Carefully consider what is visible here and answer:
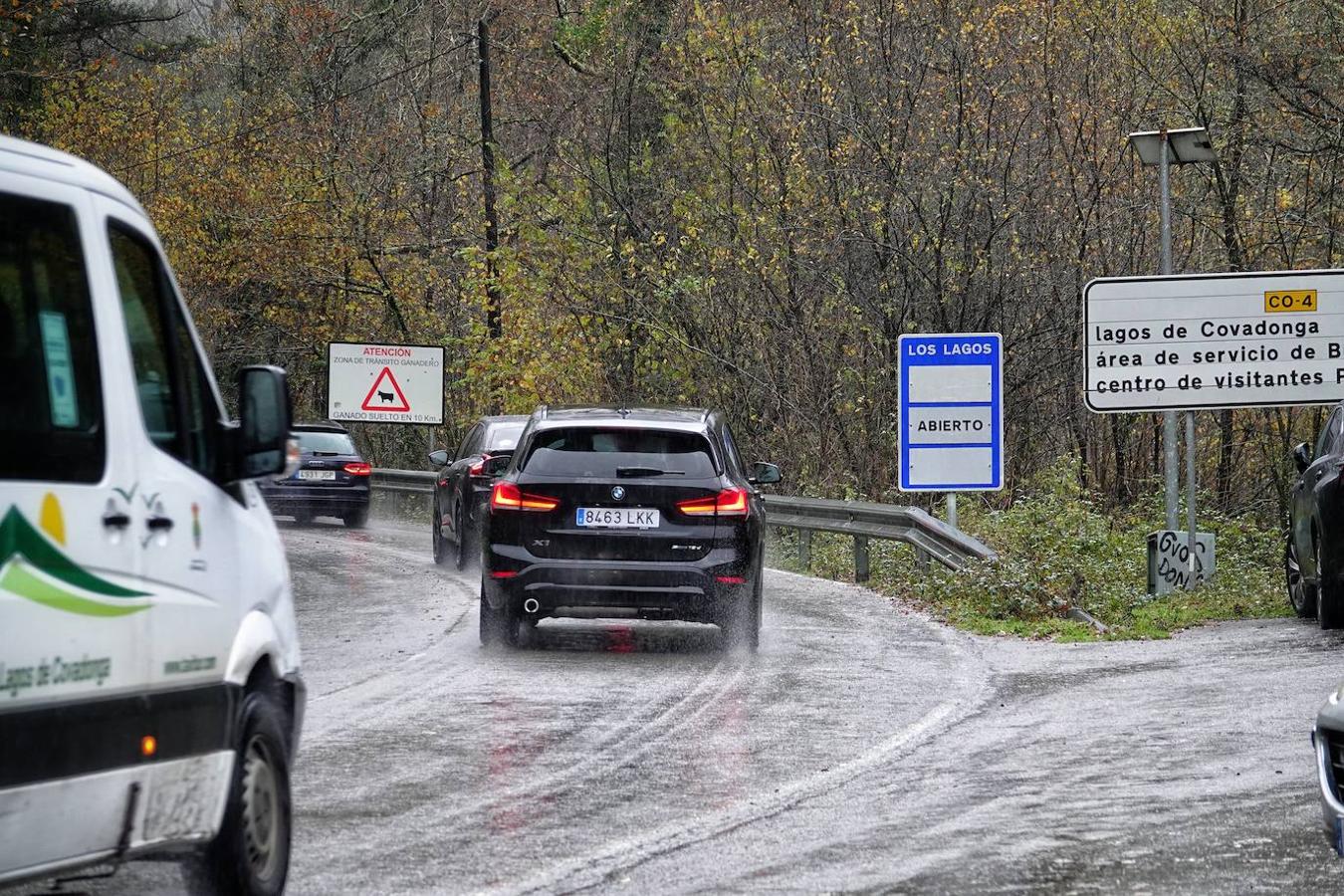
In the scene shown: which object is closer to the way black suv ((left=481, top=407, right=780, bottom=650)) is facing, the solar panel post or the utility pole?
the utility pole

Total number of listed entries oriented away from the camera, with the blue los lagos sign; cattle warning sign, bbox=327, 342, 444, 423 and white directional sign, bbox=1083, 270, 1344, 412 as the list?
0

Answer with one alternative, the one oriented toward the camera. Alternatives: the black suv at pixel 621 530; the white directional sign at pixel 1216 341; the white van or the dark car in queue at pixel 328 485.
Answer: the white directional sign

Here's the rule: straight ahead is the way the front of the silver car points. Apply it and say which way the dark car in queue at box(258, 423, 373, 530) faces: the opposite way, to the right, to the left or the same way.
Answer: to the right

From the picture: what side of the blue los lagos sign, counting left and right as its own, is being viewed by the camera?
front

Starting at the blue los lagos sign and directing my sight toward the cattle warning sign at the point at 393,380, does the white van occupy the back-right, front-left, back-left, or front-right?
back-left

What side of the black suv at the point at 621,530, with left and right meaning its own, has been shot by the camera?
back

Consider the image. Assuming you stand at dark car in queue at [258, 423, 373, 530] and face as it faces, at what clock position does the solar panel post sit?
The solar panel post is roughly at 5 o'clock from the dark car in queue.

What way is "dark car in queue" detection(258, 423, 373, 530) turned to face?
away from the camera

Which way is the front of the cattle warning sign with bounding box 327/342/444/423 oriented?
toward the camera

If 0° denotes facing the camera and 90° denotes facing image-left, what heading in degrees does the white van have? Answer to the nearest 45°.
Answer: approximately 225°

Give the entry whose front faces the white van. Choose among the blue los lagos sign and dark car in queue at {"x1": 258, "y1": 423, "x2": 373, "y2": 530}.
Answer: the blue los lagos sign

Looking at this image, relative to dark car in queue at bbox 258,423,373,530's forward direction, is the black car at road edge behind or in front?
behind

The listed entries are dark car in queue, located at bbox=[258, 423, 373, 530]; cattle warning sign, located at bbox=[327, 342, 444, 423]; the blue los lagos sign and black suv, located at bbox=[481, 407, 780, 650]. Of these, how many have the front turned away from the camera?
2

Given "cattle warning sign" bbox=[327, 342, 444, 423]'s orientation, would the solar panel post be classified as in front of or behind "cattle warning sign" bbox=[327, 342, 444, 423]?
in front

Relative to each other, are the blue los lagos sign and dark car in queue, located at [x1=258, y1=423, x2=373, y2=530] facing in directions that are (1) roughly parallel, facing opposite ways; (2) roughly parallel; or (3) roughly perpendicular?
roughly parallel, facing opposite ways
